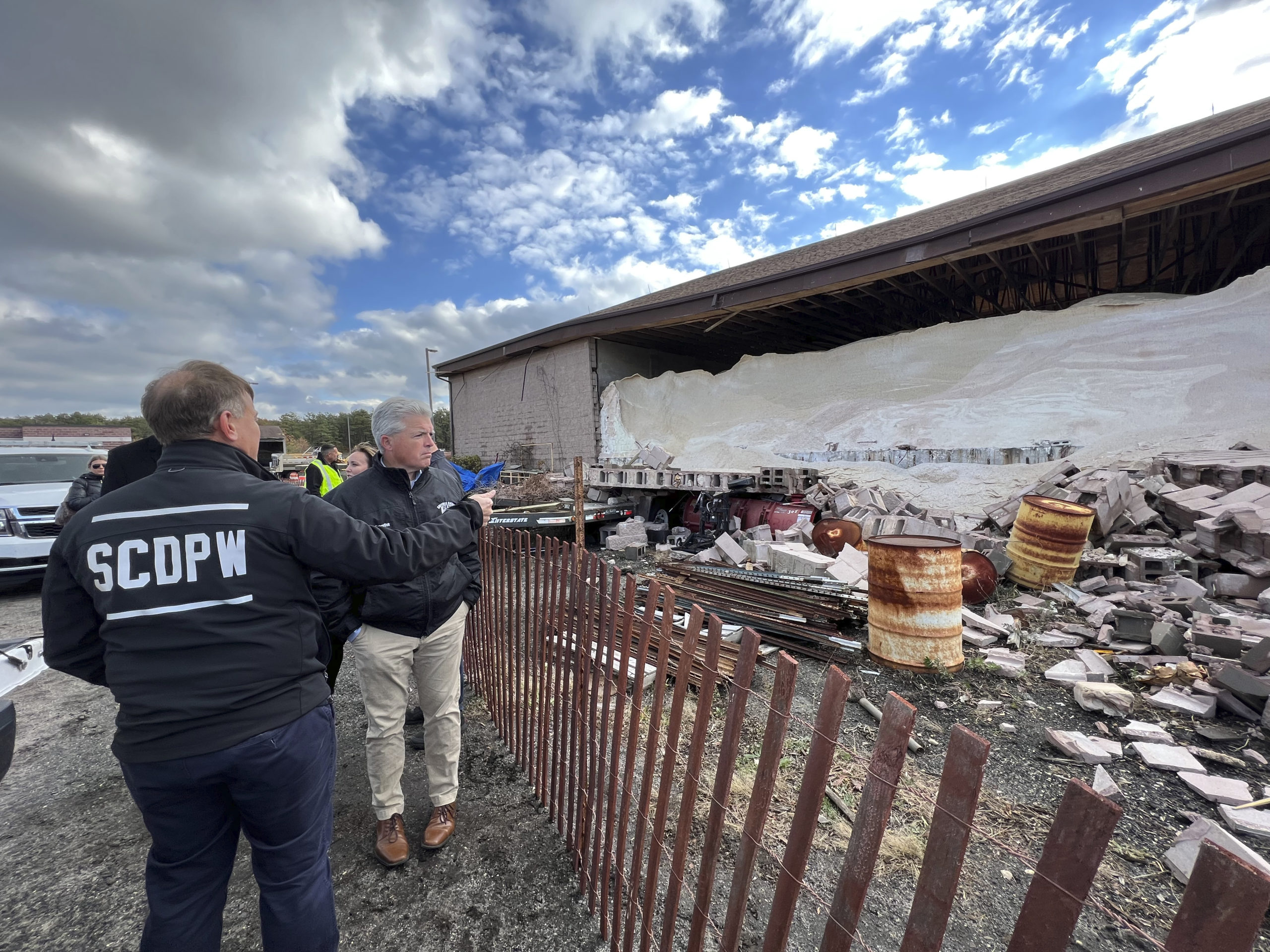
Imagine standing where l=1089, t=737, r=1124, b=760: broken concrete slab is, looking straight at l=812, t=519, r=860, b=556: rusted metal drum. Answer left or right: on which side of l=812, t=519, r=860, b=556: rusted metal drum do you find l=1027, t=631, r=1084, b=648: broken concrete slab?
right

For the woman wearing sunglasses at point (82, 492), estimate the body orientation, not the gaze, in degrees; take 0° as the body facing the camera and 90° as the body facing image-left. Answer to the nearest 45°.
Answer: approximately 315°

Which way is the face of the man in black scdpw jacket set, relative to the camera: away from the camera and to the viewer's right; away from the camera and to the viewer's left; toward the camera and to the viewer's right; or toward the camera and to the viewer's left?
away from the camera and to the viewer's right

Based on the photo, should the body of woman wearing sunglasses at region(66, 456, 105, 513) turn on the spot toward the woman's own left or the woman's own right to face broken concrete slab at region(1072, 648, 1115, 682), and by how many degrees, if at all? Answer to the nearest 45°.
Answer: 0° — they already face it

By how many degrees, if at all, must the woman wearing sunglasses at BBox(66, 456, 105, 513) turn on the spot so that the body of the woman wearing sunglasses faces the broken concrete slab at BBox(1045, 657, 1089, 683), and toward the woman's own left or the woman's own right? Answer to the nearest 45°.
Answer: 0° — they already face it

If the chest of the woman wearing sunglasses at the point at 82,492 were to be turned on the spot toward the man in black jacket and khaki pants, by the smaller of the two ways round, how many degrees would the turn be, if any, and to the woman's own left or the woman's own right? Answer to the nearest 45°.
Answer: approximately 45° to the woman's own right

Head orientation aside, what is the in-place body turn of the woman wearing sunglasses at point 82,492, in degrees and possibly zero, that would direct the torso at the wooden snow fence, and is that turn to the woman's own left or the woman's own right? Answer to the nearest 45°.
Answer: approximately 45° to the woman's own right
